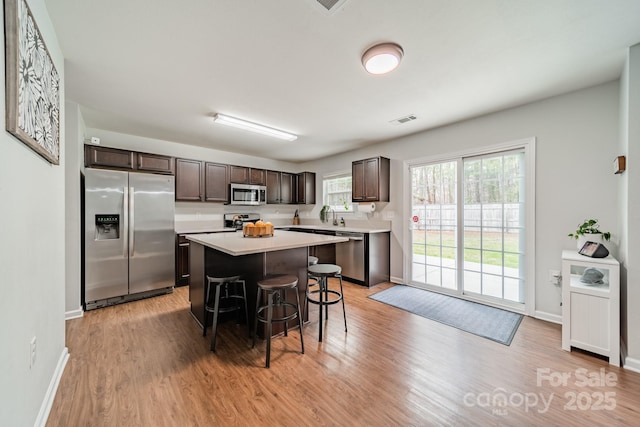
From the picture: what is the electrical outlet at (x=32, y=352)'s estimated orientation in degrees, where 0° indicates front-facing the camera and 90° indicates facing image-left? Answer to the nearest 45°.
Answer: approximately 270°

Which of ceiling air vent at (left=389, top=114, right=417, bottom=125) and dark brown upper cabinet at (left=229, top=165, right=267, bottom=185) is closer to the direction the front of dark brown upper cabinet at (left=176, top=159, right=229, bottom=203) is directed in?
the ceiling air vent

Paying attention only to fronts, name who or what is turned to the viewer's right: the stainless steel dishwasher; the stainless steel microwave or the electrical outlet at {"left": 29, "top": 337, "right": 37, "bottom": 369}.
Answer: the electrical outlet

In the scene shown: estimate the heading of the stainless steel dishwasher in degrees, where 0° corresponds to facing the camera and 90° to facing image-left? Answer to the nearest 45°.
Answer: approximately 45°

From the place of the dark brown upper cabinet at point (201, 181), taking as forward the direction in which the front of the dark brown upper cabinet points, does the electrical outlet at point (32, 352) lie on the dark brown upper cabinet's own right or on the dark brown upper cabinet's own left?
on the dark brown upper cabinet's own right

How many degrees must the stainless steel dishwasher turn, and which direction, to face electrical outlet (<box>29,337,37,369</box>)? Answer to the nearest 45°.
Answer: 0° — it already faces it
